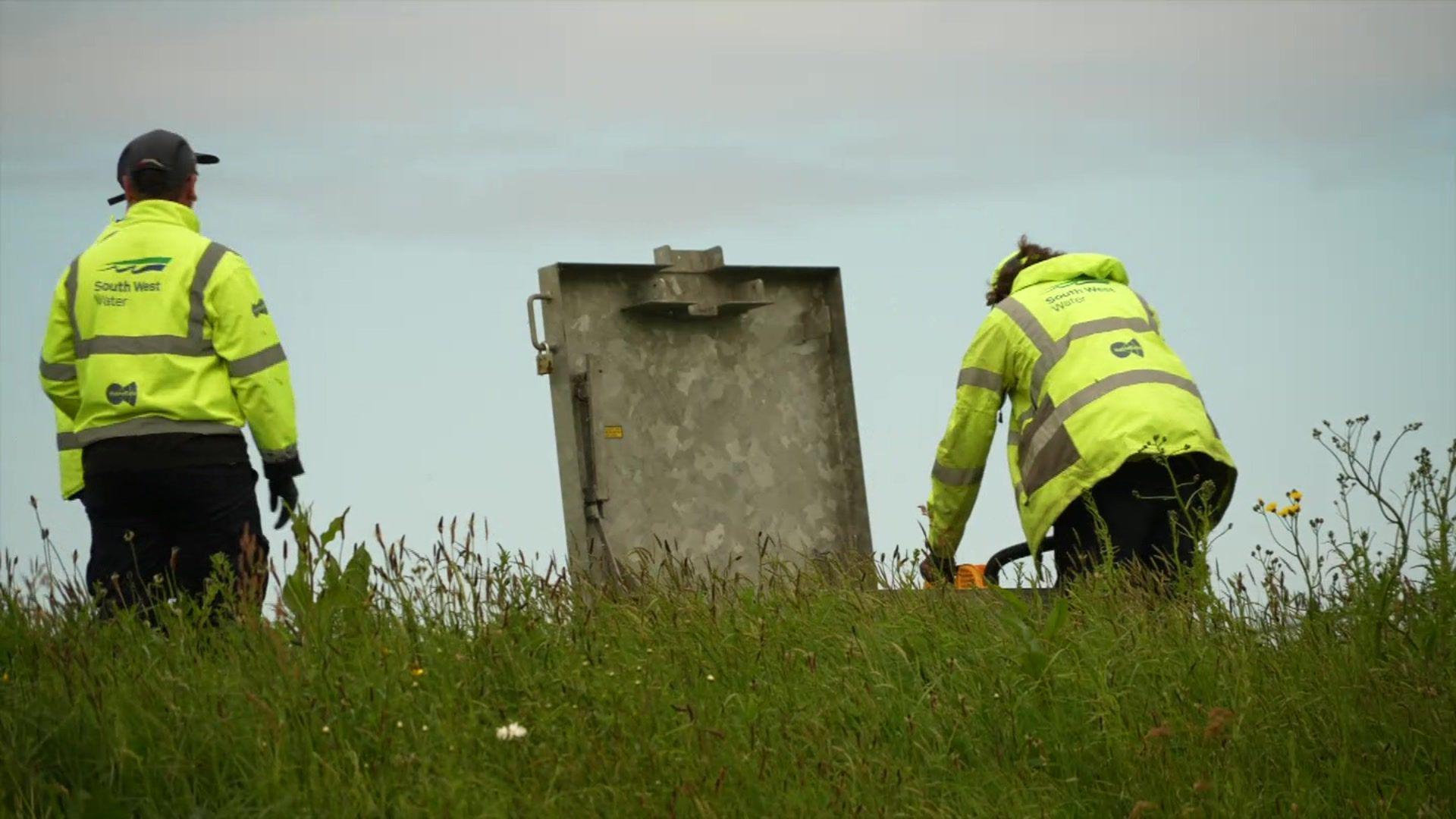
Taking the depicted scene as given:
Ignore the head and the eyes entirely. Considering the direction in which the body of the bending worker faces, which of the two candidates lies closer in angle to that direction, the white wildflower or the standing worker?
the standing worker

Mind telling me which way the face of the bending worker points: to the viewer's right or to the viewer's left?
to the viewer's left

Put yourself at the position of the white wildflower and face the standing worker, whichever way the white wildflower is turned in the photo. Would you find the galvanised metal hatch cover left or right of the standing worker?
right

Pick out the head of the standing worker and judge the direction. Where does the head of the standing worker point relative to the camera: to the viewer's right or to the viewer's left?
to the viewer's right

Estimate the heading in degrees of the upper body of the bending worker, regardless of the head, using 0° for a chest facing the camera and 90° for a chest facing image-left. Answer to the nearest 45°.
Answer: approximately 135°

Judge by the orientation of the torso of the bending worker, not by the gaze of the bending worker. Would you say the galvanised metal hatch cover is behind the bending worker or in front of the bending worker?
in front

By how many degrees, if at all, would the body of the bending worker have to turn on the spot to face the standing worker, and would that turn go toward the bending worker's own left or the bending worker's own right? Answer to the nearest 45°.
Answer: approximately 45° to the bending worker's own left

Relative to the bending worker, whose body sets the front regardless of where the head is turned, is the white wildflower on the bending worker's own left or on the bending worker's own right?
on the bending worker's own left

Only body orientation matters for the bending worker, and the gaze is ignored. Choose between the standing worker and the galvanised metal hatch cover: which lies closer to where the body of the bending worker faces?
the galvanised metal hatch cover

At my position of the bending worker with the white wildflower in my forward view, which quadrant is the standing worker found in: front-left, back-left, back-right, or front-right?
front-right
